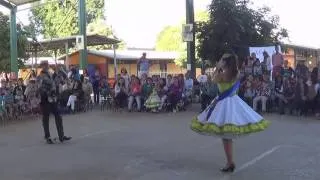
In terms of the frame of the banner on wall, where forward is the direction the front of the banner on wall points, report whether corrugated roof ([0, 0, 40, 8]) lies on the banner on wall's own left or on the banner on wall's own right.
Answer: on the banner on wall's own right

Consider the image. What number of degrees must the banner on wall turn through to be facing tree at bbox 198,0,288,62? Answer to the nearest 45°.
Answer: approximately 135° to its right

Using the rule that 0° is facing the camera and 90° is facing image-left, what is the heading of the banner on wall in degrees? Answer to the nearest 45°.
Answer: approximately 0°

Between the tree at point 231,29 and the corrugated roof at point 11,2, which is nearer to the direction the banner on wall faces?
the corrugated roof

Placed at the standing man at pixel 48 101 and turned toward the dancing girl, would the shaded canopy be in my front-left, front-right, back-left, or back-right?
back-left

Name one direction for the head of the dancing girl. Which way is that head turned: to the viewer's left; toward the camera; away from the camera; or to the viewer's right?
to the viewer's left

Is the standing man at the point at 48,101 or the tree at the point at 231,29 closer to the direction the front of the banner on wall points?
the standing man

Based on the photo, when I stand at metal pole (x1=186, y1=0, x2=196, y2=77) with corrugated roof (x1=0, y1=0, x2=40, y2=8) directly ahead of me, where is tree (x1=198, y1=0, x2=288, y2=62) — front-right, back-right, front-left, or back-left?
back-right

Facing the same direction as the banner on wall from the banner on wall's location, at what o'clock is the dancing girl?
The dancing girl is roughly at 12 o'clock from the banner on wall.

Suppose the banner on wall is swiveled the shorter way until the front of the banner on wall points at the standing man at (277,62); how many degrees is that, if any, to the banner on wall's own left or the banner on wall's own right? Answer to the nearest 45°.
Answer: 0° — it already faces them

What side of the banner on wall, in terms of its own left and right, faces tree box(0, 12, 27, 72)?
right
